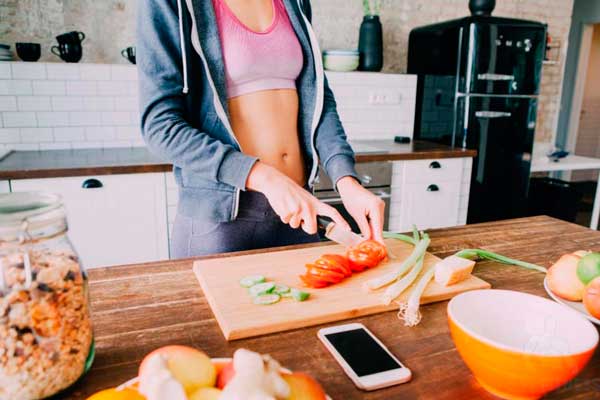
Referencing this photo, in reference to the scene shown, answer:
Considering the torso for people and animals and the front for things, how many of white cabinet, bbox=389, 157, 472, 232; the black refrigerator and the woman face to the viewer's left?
0

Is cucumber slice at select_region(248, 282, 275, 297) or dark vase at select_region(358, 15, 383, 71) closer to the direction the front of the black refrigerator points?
the cucumber slice

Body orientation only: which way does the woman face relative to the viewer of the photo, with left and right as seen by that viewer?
facing the viewer and to the right of the viewer

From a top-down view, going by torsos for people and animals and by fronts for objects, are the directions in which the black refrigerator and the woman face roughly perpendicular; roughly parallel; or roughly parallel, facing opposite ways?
roughly parallel

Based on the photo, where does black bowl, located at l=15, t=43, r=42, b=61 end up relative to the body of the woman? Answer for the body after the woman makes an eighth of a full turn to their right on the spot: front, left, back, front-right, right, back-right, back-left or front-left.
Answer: back-right

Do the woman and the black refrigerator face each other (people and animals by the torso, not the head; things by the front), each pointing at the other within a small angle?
no

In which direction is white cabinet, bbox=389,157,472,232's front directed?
toward the camera

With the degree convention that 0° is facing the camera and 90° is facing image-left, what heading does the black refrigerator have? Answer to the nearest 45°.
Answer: approximately 315°

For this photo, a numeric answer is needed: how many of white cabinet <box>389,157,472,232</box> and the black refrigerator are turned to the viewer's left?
0

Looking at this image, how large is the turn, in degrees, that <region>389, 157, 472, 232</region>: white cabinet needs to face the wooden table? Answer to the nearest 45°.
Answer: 0° — it already faces it

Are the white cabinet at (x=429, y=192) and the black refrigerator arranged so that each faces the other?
no

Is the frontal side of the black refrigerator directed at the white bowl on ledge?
no

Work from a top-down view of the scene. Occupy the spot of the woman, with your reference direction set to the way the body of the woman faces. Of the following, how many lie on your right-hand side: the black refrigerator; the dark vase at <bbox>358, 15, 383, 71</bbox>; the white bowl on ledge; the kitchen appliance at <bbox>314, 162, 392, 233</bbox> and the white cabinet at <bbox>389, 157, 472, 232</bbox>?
0

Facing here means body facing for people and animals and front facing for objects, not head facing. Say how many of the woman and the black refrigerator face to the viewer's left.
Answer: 0

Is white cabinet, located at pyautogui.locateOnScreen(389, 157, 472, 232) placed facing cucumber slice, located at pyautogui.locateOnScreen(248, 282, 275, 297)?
yes

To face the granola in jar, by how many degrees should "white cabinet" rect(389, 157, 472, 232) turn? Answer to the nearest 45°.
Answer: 0° — it already faces it
